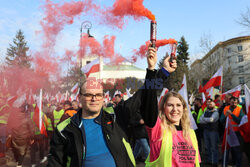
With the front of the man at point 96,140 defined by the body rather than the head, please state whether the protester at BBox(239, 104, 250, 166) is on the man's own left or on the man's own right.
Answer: on the man's own left

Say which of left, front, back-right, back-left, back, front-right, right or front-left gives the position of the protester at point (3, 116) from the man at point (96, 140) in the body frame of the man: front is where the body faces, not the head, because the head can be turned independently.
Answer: back-right

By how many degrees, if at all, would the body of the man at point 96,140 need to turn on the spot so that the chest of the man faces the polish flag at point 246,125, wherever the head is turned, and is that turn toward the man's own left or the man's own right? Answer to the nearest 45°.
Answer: approximately 135° to the man's own left

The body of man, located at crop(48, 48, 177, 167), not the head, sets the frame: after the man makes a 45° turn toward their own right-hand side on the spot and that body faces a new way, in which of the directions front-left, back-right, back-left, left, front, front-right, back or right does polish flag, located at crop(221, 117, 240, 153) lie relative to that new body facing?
back

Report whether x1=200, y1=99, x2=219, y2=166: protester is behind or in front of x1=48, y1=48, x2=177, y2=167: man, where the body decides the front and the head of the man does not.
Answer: behind

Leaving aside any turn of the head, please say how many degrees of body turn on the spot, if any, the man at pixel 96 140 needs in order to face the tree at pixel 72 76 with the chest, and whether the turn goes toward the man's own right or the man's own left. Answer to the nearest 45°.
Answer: approximately 180°

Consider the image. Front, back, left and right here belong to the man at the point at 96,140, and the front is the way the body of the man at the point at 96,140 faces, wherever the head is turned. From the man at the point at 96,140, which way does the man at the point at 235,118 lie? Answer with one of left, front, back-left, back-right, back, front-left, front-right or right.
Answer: back-left

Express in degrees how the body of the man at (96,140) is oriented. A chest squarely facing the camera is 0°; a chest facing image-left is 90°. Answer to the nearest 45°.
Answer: approximately 0°

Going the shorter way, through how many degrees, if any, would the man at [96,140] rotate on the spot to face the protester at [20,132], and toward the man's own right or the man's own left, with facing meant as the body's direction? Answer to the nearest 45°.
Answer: approximately 135° to the man's own right

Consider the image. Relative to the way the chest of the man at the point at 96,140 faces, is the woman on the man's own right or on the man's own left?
on the man's own left

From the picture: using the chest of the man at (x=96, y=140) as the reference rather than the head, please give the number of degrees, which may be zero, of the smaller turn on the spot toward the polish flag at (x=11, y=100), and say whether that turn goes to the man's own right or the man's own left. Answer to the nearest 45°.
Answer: approximately 135° to the man's own right
